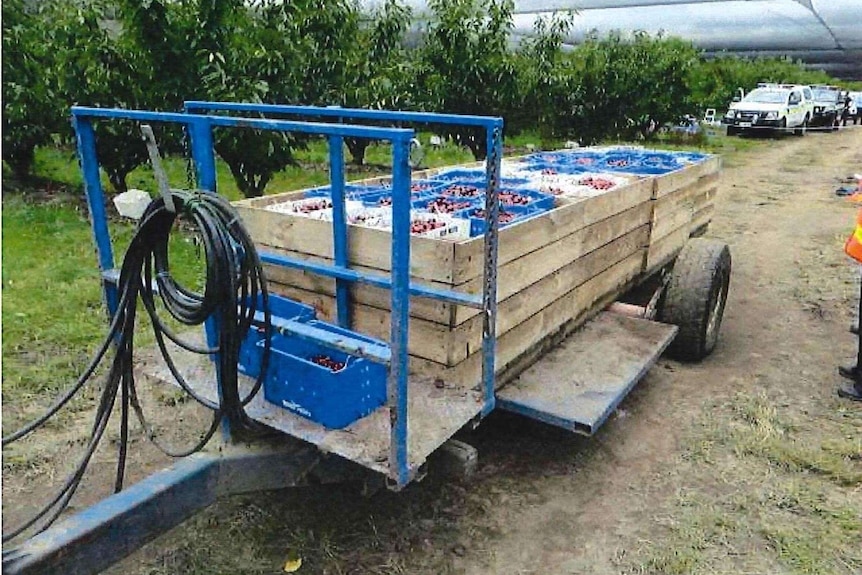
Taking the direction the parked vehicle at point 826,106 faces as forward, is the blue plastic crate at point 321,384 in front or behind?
in front

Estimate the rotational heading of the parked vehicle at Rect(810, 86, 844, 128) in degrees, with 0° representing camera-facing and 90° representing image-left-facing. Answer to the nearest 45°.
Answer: approximately 45°

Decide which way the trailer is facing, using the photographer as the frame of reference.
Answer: facing the viewer and to the left of the viewer

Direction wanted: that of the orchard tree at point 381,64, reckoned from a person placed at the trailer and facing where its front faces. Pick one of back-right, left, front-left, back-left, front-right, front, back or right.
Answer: back-right

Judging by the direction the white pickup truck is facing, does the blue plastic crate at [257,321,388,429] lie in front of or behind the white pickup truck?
in front

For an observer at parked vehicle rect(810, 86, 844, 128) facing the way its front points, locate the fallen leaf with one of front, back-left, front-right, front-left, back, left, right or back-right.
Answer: front-left

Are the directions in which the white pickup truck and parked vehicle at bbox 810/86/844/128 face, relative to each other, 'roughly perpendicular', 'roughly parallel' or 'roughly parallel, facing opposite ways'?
roughly parallel

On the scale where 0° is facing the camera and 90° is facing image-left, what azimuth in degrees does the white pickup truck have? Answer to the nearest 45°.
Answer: approximately 45°

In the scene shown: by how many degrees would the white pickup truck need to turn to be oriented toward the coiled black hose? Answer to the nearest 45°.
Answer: approximately 45° to its left
